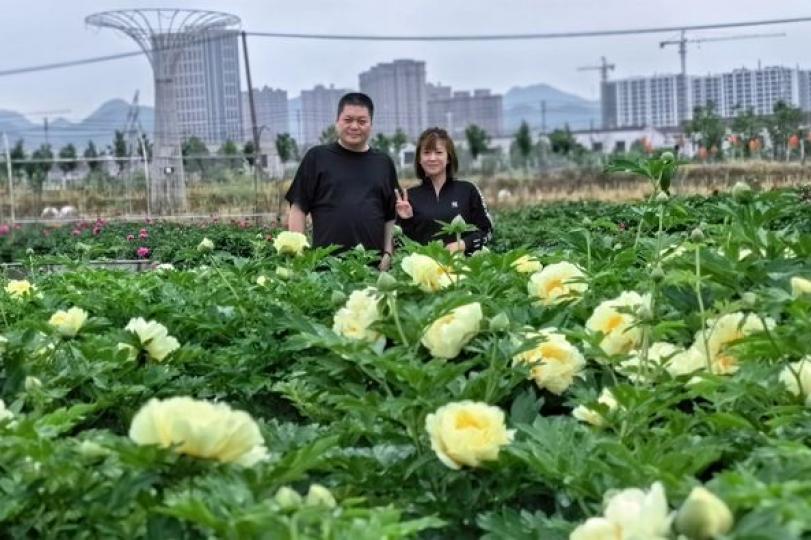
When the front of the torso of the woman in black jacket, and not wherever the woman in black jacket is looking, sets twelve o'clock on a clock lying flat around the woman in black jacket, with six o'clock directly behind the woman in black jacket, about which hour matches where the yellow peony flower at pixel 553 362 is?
The yellow peony flower is roughly at 12 o'clock from the woman in black jacket.

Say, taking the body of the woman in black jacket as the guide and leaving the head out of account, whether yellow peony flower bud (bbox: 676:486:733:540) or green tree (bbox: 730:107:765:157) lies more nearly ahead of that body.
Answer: the yellow peony flower bud

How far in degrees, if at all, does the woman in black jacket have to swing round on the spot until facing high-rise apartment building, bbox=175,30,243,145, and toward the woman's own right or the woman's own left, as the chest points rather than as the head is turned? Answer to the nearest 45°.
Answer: approximately 180°

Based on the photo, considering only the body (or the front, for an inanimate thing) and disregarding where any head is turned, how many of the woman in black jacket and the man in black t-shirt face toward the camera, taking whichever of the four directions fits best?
2

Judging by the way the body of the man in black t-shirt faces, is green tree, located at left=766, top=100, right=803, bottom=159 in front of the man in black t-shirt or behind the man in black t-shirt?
behind

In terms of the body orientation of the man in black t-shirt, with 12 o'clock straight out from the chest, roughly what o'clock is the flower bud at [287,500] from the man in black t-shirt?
The flower bud is roughly at 12 o'clock from the man in black t-shirt.

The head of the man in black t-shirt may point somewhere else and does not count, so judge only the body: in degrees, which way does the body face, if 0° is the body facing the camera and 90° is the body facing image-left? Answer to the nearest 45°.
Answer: approximately 0°

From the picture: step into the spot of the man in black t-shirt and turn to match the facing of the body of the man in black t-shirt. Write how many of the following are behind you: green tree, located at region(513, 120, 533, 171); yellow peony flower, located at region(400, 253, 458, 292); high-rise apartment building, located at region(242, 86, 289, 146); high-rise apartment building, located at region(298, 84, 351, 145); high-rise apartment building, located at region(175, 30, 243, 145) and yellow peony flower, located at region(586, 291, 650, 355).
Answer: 4

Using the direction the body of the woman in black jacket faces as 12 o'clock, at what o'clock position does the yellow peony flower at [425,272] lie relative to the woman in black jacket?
The yellow peony flower is roughly at 12 o'clock from the woman in black jacket.

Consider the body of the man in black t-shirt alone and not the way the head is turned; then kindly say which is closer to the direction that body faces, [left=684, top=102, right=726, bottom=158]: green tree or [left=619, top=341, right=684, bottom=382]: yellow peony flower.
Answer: the yellow peony flower

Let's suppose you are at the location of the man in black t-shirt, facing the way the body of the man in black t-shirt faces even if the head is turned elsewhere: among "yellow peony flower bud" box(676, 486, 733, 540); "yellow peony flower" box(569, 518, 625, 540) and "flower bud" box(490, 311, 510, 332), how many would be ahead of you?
3
